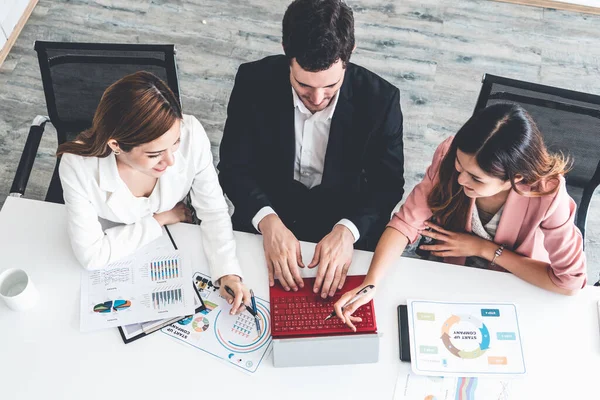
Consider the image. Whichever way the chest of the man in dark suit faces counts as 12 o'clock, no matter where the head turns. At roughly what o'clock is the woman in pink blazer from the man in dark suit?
The woman in pink blazer is roughly at 10 o'clock from the man in dark suit.

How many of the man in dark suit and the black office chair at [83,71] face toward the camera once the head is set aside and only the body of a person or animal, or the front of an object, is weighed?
2

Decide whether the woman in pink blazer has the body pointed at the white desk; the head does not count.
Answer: yes

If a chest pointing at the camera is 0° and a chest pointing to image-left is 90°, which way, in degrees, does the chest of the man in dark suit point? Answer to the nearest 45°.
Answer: approximately 0°

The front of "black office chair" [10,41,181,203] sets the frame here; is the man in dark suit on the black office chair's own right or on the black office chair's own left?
on the black office chair's own left

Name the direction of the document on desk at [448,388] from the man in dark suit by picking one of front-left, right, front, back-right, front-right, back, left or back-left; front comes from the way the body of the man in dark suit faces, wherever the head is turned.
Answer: front-left

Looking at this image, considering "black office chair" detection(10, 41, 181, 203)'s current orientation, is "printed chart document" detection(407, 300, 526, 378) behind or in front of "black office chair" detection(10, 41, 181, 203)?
in front

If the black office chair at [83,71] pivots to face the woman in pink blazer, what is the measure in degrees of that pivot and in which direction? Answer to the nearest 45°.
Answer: approximately 45° to its left

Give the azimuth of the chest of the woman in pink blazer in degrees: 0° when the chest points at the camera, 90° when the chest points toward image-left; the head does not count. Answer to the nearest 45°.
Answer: approximately 45°
